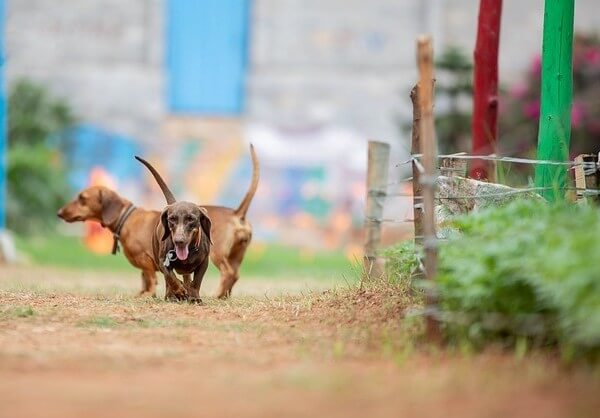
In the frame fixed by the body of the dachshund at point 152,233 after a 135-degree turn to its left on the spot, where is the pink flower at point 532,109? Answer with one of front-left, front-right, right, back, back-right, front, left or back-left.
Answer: left

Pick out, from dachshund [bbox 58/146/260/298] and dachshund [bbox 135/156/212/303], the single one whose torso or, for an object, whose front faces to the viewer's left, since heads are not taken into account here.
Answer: dachshund [bbox 58/146/260/298]

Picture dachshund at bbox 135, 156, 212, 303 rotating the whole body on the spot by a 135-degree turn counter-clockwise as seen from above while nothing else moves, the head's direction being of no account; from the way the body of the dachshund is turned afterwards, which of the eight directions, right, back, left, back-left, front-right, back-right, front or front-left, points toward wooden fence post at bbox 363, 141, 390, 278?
front

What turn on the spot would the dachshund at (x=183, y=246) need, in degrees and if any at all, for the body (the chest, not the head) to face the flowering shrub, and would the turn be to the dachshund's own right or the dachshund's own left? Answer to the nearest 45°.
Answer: approximately 135° to the dachshund's own left

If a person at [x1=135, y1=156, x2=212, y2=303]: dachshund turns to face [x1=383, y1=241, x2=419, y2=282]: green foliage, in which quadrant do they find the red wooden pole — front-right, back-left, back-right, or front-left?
front-left

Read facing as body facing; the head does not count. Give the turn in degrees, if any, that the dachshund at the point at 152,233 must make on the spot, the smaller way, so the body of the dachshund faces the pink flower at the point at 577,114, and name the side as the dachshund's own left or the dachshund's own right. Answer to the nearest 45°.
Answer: approximately 135° to the dachshund's own right

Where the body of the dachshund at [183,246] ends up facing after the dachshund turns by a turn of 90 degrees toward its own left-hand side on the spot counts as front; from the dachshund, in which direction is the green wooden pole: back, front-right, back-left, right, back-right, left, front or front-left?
front

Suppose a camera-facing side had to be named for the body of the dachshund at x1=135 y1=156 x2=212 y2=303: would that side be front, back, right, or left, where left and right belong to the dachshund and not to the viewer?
front

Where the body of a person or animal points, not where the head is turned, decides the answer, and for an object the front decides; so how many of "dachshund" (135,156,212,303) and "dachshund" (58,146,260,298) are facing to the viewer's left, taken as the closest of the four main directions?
1

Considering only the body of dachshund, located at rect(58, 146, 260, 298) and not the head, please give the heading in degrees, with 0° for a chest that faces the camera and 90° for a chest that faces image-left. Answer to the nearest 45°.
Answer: approximately 90°

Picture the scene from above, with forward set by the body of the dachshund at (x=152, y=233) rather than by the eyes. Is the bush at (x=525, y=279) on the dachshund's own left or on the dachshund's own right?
on the dachshund's own left

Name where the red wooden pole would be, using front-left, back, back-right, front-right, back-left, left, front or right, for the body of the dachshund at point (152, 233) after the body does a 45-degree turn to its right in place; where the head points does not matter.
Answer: back-right

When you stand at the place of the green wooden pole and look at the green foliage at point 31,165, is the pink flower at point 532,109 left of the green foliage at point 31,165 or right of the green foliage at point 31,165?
right

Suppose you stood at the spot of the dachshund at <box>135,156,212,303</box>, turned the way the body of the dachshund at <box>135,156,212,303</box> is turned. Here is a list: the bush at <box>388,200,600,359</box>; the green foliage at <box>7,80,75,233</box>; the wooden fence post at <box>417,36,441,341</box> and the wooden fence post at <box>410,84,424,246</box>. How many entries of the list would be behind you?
1

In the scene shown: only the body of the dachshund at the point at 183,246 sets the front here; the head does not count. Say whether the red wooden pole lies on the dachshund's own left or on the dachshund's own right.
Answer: on the dachshund's own left

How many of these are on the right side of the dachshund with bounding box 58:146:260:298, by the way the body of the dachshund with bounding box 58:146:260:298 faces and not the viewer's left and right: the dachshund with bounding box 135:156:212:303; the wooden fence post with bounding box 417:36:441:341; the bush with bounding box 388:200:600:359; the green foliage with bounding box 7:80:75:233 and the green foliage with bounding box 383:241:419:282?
1

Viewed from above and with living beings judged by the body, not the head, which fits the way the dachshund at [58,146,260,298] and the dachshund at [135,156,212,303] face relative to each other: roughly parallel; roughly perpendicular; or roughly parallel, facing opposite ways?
roughly perpendicular

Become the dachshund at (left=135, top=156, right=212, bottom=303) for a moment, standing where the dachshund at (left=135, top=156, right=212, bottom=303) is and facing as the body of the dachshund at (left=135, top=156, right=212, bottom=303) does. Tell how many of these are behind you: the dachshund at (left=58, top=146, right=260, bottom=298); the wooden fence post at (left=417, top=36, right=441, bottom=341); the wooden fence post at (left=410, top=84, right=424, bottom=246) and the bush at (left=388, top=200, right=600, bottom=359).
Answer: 1
